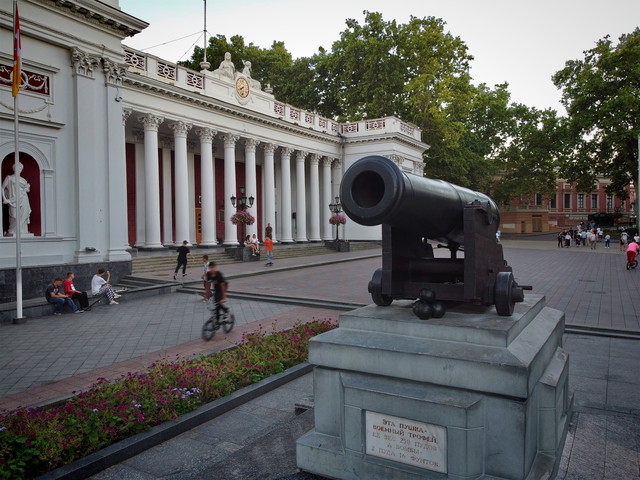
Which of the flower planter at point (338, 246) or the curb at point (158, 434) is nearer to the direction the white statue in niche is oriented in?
the curb

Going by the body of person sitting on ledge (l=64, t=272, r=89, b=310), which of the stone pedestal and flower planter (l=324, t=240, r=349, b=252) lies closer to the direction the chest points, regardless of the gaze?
the stone pedestal

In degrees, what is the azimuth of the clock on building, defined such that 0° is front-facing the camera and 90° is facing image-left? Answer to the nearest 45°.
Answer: approximately 315°

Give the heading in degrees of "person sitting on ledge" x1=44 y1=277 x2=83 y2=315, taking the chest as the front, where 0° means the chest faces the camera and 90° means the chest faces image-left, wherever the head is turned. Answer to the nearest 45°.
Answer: approximately 315°

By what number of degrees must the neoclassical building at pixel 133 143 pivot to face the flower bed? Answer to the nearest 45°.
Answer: approximately 45° to its right

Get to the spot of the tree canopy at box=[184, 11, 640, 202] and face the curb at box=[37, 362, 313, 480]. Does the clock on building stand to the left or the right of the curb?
right

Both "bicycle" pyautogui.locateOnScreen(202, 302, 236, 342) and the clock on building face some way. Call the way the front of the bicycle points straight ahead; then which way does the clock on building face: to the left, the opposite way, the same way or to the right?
to the left

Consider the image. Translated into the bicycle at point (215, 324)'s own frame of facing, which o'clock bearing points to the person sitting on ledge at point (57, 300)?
The person sitting on ledge is roughly at 3 o'clock from the bicycle.
